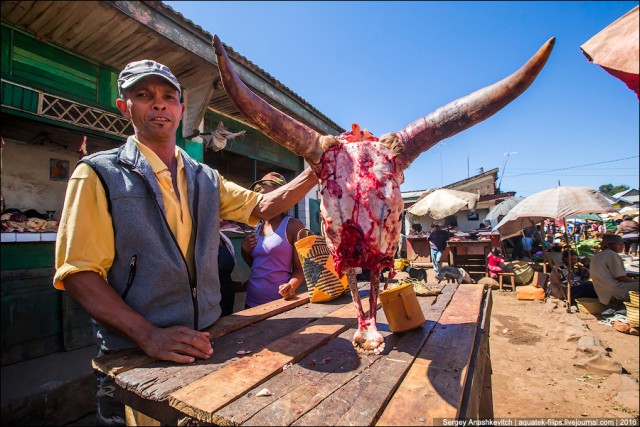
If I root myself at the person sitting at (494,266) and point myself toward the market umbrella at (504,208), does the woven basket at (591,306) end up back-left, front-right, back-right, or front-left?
back-right

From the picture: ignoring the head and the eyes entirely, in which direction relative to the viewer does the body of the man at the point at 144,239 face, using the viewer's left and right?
facing the viewer and to the right of the viewer

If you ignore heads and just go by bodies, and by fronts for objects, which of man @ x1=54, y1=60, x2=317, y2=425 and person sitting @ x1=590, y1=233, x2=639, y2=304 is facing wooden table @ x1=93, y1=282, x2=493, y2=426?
the man

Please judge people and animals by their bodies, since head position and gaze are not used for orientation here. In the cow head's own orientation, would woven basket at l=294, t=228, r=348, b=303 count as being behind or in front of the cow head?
behind

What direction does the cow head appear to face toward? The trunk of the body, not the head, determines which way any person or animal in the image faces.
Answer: toward the camera

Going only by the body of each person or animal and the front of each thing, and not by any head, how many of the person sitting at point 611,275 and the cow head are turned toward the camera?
1

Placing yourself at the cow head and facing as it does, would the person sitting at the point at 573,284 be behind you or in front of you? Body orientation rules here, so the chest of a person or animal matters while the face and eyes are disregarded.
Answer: behind

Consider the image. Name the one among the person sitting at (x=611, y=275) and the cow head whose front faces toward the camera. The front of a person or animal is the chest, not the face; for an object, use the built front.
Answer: the cow head

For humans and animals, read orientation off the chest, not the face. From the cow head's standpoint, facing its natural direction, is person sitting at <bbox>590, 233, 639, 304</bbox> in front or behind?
behind

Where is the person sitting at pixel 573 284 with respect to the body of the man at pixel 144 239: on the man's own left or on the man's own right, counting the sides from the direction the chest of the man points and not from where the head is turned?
on the man's own left

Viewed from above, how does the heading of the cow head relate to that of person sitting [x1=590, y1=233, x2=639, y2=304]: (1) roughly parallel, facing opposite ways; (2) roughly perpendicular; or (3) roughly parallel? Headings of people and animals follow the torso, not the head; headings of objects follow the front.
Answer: roughly perpendicular

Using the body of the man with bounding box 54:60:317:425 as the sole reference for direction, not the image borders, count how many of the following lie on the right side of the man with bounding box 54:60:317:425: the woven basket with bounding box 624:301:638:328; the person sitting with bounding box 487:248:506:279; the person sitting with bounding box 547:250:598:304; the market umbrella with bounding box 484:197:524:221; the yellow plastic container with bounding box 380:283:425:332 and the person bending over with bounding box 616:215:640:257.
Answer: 0

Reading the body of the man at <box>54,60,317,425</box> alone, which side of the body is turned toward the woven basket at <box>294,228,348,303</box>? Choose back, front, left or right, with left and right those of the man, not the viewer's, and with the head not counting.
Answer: left

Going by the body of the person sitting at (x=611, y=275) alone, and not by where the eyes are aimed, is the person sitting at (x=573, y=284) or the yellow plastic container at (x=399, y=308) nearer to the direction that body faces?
the person sitting
